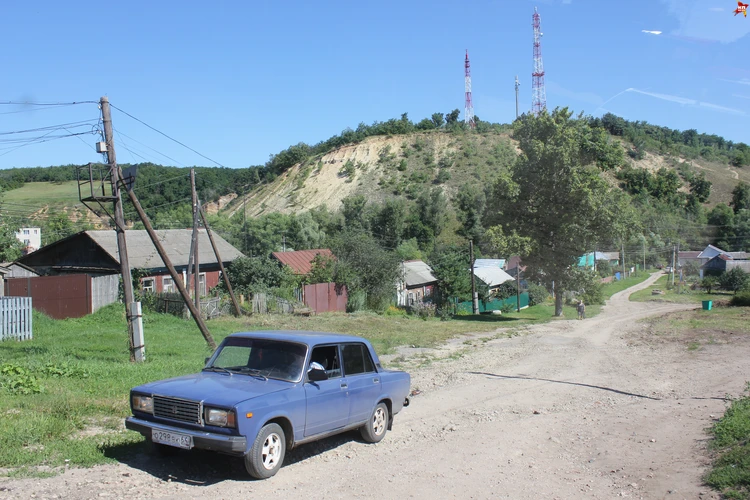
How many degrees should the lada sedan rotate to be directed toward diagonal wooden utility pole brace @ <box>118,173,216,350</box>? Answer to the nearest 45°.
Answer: approximately 135° to its right

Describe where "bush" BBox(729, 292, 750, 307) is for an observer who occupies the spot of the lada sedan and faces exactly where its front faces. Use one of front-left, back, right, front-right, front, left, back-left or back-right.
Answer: back

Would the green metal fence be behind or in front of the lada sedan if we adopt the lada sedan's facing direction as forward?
behind

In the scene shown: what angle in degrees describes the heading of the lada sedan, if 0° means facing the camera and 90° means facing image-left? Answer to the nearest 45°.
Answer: approximately 45°

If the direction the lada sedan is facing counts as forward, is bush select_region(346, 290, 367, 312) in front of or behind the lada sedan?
behind

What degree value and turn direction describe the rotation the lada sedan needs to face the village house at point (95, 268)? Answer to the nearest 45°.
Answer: approximately 135° to its right

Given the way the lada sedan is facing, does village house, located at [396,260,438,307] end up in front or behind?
behind
